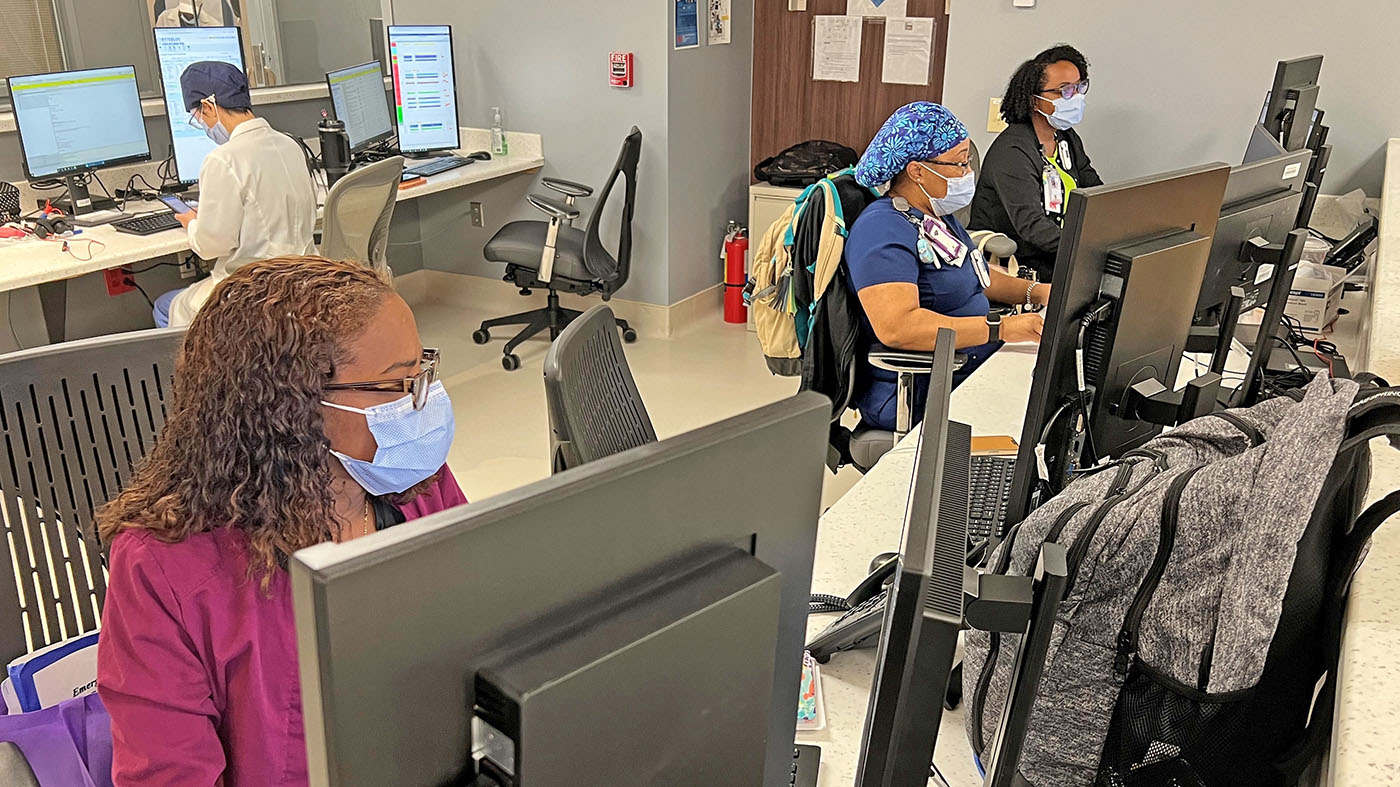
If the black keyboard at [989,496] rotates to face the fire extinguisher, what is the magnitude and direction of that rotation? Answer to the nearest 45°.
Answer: approximately 90° to its right

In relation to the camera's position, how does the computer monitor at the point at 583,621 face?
facing away from the viewer and to the left of the viewer

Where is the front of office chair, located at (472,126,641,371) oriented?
to the viewer's left

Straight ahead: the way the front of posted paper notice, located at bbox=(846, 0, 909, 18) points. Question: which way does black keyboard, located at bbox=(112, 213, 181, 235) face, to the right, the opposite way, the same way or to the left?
to the left

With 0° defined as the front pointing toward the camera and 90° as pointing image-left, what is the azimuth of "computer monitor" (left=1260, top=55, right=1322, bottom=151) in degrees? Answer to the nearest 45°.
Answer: approximately 135°

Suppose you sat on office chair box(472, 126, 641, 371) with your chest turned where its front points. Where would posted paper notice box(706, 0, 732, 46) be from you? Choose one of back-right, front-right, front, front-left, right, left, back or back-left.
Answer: back-right

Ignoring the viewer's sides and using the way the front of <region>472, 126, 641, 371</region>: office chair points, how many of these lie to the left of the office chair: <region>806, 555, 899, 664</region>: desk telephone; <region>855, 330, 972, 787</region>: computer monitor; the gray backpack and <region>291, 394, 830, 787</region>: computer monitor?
4

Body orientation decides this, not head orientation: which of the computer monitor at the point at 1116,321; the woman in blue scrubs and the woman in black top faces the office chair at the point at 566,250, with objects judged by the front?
the computer monitor

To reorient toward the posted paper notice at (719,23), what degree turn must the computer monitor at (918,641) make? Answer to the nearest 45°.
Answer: approximately 90° to its right

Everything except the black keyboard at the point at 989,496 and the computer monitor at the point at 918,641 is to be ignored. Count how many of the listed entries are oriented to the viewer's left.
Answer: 2

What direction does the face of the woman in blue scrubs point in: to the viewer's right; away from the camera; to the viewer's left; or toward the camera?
to the viewer's right

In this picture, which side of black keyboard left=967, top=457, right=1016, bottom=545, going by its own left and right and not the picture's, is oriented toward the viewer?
left

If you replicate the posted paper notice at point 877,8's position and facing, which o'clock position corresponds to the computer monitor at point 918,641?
The computer monitor is roughly at 12 o'clock from the posted paper notice.

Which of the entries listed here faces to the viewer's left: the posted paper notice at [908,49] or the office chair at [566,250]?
the office chair

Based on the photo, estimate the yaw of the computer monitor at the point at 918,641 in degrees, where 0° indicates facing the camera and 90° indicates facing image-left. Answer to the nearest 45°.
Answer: approximately 90°
